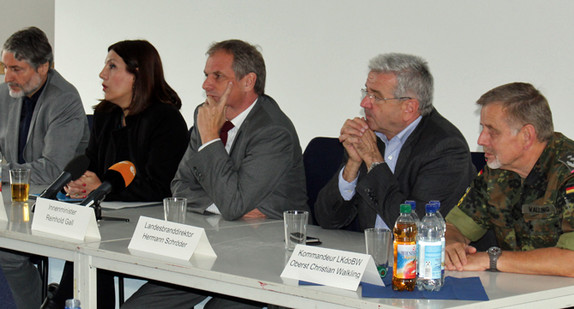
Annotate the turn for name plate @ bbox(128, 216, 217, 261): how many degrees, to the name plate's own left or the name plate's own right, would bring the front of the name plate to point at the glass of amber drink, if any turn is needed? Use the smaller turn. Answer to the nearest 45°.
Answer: approximately 90° to the name plate's own right

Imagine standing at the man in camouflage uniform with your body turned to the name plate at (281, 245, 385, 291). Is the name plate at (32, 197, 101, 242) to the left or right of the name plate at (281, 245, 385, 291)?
right

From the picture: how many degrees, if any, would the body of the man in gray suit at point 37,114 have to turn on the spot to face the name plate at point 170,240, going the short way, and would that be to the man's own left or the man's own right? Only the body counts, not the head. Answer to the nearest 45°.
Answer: approximately 45° to the man's own left

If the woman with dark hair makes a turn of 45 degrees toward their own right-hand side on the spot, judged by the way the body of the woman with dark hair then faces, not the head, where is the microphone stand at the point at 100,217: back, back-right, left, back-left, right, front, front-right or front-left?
left

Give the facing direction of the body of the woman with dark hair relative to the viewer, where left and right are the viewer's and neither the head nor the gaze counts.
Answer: facing the viewer and to the left of the viewer

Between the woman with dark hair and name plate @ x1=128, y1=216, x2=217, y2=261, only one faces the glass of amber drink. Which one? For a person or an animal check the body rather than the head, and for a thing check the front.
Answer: the woman with dark hair

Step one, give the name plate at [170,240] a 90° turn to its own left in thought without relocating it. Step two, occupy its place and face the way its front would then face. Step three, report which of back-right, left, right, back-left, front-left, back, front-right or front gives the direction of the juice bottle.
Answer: front

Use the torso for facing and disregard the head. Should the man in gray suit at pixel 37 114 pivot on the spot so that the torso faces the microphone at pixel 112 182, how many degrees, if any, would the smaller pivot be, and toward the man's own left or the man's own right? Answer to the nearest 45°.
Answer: approximately 45° to the man's own left

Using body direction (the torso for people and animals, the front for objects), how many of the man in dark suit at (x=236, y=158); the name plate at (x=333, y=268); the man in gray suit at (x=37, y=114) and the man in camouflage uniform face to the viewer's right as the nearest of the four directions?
0

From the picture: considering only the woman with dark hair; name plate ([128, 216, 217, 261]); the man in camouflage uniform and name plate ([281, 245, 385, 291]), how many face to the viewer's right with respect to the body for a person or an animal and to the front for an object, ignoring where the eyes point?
0

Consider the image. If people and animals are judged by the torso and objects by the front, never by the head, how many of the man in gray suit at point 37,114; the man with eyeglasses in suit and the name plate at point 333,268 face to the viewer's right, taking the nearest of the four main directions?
0

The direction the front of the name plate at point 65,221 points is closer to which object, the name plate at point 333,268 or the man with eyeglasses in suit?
the name plate
